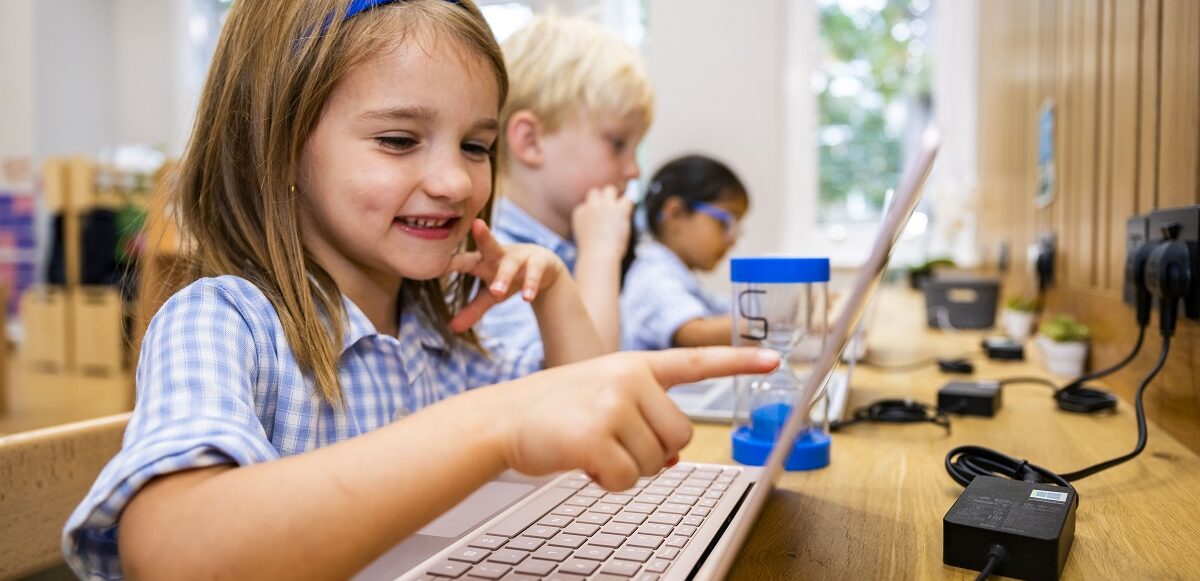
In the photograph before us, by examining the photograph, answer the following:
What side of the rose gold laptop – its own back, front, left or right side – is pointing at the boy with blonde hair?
right

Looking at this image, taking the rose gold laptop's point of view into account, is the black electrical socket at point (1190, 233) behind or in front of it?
behind

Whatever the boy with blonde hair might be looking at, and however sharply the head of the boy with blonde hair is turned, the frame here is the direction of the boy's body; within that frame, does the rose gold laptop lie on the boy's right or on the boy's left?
on the boy's right

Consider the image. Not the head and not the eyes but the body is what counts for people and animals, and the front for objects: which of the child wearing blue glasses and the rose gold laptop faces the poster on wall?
the child wearing blue glasses

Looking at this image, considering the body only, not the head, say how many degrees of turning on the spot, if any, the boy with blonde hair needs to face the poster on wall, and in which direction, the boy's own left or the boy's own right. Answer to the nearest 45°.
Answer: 0° — they already face it

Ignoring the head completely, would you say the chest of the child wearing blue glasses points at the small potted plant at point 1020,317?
yes

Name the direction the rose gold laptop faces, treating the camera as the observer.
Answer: facing to the left of the viewer

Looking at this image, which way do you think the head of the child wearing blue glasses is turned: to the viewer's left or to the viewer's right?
to the viewer's right

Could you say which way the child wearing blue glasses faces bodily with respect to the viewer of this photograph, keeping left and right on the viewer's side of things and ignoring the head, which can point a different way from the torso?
facing to the right of the viewer

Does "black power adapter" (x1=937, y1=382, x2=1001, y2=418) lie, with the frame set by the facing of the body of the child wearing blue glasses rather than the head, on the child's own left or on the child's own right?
on the child's own right
